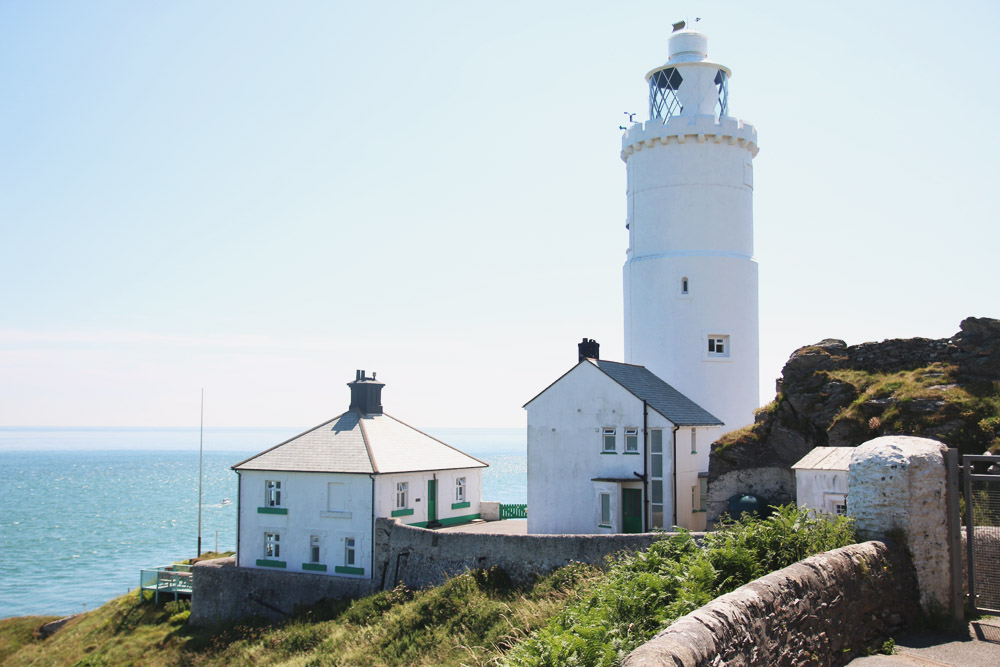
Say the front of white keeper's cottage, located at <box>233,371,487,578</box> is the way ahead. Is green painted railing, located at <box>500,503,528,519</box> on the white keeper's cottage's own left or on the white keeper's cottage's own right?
on the white keeper's cottage's own left

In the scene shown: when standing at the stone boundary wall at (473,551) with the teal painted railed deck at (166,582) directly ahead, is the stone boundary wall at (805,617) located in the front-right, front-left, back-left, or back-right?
back-left
